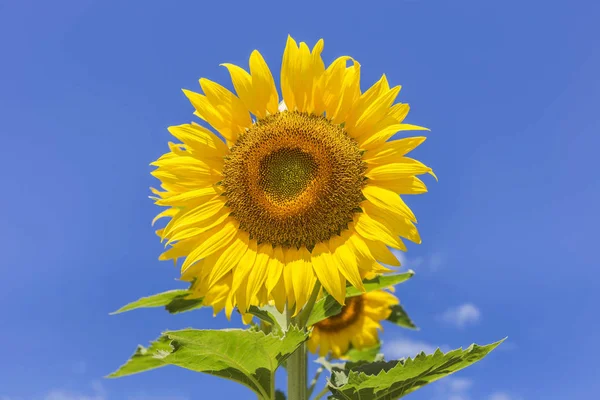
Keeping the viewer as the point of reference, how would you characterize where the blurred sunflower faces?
facing the viewer
